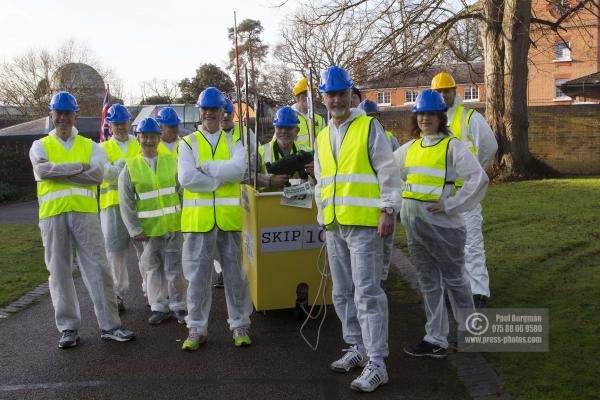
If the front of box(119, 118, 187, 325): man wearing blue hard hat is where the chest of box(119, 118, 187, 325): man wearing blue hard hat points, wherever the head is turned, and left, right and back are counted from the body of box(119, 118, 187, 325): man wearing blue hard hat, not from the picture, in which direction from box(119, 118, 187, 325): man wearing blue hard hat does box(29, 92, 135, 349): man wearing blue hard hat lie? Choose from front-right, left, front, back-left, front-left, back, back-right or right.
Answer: front-right

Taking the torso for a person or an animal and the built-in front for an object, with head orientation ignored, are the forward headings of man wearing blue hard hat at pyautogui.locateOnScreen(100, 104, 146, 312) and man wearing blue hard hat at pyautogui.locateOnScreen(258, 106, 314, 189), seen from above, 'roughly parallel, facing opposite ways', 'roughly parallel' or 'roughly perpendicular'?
roughly parallel

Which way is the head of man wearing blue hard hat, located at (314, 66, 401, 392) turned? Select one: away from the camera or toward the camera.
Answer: toward the camera

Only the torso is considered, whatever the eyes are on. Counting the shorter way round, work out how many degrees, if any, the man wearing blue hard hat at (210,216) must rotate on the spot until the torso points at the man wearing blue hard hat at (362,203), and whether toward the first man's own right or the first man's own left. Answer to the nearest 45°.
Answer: approximately 45° to the first man's own left

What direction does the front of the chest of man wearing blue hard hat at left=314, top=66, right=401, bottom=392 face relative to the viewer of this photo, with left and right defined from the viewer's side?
facing the viewer and to the left of the viewer

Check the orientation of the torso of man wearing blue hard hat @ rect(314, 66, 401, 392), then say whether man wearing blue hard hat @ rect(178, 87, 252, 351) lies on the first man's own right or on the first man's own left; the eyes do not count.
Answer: on the first man's own right

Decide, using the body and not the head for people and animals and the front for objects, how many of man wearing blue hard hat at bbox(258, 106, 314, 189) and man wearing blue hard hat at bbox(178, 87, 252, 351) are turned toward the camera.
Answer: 2

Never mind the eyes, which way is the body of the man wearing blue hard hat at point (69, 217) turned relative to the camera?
toward the camera

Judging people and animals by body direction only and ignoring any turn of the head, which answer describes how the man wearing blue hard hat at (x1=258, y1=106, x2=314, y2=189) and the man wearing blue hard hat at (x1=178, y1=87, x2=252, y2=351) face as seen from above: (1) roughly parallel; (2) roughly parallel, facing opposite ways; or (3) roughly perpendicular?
roughly parallel

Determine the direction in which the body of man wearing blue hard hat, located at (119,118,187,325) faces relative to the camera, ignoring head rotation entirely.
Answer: toward the camera

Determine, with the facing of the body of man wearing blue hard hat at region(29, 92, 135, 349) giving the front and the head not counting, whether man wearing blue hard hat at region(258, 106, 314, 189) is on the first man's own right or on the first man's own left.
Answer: on the first man's own left

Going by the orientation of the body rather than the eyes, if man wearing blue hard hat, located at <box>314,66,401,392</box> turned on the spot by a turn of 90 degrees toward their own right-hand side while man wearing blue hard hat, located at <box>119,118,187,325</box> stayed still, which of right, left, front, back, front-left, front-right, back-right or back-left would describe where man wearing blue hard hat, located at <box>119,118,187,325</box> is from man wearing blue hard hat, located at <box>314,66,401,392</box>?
front
